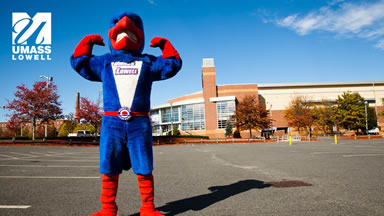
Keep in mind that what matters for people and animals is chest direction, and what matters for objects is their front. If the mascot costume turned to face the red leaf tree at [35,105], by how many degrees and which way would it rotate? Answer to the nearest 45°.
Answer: approximately 180°

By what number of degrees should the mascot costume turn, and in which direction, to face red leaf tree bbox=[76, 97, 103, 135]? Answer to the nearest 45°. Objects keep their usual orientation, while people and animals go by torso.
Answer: approximately 180°

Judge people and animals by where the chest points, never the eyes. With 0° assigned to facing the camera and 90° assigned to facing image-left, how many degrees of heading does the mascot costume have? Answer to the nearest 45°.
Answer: approximately 0°

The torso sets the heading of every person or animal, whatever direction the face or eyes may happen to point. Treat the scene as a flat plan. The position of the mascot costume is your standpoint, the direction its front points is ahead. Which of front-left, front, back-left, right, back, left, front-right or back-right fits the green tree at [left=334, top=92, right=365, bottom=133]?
back-left

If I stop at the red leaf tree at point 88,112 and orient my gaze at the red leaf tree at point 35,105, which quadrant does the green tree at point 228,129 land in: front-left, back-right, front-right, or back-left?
back-left

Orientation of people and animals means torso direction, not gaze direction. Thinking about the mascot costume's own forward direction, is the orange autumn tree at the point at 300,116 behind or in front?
behind

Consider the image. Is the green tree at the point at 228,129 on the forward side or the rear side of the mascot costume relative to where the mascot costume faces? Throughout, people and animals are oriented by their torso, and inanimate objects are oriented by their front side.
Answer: on the rear side

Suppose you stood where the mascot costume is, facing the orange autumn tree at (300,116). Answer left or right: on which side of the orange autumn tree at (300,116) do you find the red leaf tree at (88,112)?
left
